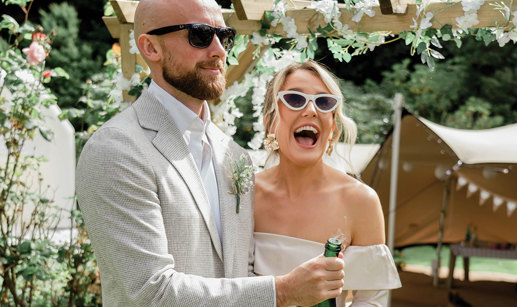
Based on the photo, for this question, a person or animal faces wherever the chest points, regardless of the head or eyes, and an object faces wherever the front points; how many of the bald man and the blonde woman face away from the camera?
0

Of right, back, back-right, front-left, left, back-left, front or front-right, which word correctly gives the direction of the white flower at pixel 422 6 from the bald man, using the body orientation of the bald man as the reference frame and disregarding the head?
left

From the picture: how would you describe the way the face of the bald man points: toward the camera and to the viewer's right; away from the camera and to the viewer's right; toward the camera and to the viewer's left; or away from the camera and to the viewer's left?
toward the camera and to the viewer's right

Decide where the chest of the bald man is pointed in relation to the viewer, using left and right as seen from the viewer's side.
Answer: facing the viewer and to the right of the viewer

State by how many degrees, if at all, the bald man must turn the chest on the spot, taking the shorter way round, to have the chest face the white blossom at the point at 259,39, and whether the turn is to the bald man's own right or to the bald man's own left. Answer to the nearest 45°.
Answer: approximately 135° to the bald man's own left

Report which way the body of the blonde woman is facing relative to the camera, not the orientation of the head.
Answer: toward the camera

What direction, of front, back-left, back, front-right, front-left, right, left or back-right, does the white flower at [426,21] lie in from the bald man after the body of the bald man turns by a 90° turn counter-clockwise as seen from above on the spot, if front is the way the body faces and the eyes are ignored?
front

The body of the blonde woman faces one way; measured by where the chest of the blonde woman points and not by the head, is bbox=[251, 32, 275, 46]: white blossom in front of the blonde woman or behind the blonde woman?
behind

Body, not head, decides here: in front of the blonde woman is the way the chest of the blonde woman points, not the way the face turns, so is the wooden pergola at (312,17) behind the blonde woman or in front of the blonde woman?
behind

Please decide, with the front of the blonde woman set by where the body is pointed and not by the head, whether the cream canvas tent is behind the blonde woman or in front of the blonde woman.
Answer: behind

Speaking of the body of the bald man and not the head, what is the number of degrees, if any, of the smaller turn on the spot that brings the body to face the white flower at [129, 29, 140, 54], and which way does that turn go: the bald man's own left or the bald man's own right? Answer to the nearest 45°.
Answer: approximately 135° to the bald man's own left

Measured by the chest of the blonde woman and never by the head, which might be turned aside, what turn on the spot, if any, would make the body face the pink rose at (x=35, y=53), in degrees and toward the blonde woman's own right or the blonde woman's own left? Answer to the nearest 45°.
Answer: approximately 135° to the blonde woman's own right

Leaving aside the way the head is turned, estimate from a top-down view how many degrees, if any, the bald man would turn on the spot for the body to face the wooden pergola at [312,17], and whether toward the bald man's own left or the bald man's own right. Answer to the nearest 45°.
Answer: approximately 90° to the bald man's own left
